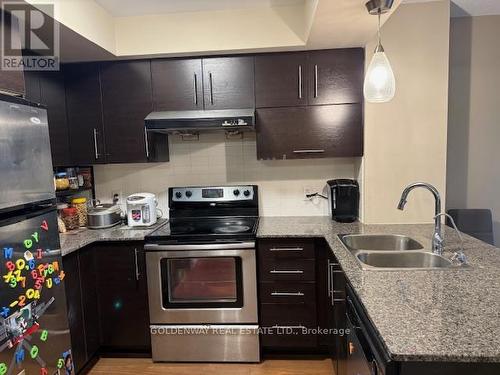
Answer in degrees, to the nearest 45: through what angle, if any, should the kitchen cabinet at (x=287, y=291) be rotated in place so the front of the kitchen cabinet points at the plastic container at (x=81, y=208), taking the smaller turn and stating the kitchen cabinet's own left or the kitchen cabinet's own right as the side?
approximately 90° to the kitchen cabinet's own right

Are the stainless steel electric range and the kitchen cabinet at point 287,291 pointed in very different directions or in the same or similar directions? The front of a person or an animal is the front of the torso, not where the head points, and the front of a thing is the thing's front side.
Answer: same or similar directions

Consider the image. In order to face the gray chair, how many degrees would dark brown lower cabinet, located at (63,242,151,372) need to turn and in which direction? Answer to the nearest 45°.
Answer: approximately 90° to its left

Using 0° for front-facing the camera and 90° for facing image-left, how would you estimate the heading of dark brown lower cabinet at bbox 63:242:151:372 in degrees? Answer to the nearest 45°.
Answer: approximately 0°

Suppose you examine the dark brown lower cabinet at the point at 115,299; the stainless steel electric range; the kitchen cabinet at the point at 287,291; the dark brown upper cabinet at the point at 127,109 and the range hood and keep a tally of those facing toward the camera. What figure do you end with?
5

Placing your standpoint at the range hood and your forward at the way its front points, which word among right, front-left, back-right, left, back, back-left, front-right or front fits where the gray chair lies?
left

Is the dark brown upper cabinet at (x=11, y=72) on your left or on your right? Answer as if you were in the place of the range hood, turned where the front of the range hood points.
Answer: on your right

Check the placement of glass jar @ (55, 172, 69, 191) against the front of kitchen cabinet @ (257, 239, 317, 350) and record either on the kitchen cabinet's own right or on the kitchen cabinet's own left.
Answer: on the kitchen cabinet's own right

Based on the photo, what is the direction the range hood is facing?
toward the camera

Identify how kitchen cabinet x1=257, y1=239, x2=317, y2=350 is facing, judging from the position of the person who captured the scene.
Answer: facing the viewer

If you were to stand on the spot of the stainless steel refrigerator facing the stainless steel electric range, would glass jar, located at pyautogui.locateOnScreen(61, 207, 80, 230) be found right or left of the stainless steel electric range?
left

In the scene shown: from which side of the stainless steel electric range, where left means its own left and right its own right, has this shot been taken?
front
